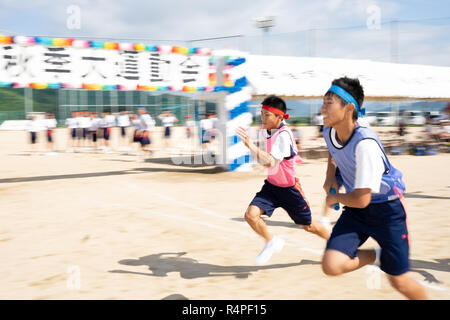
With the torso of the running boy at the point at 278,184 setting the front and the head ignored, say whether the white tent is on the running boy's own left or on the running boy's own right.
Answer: on the running boy's own right

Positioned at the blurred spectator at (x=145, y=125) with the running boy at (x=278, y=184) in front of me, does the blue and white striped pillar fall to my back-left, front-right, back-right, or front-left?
front-left

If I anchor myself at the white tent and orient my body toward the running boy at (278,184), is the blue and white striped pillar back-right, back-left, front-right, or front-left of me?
front-right

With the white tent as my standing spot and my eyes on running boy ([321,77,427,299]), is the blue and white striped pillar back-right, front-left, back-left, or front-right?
front-right

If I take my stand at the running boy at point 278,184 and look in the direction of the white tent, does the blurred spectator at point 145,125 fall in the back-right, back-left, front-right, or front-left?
front-left

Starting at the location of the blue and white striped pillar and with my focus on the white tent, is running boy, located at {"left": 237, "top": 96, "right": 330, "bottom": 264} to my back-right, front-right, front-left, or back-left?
back-right

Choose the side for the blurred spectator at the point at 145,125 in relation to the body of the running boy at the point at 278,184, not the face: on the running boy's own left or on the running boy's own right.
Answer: on the running boy's own right

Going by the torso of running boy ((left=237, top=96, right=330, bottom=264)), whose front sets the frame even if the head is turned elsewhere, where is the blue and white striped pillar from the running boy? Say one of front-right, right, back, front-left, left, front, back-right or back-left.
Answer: right

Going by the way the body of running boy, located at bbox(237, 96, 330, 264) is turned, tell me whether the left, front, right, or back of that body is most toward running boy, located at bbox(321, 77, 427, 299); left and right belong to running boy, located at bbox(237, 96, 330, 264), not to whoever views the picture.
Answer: left
